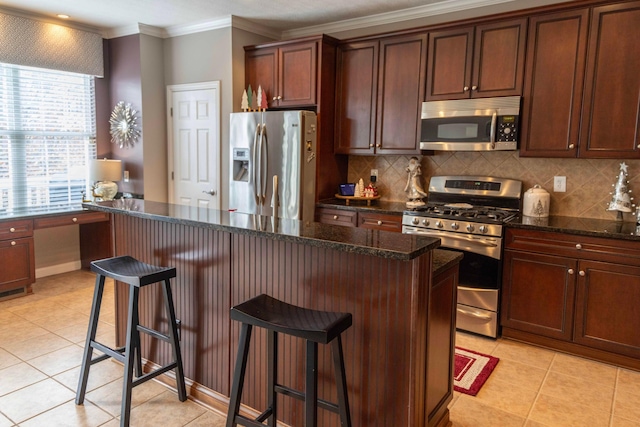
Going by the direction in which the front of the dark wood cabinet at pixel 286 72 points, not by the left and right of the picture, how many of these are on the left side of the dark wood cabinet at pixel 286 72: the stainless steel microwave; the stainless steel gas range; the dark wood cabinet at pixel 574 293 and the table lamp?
3

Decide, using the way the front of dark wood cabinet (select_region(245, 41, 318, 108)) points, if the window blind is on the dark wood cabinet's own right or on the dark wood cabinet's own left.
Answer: on the dark wood cabinet's own right

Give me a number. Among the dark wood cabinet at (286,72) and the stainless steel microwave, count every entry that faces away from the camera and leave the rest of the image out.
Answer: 0

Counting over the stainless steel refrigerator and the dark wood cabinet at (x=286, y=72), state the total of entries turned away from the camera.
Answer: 0

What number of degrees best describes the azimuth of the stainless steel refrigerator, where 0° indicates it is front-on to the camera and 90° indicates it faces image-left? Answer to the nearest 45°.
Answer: approximately 45°

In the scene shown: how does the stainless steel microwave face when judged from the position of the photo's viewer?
facing the viewer

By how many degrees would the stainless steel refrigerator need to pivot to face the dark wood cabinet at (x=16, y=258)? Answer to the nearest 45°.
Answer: approximately 45° to its right

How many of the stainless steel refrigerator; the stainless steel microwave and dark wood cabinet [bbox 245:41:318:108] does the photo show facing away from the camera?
0

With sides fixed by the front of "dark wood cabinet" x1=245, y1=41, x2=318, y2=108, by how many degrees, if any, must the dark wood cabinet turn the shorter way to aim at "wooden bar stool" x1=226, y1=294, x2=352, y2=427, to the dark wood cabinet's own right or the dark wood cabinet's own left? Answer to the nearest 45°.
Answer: approximately 45° to the dark wood cabinet's own left

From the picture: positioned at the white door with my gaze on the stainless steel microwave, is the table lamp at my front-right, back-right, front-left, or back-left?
back-right

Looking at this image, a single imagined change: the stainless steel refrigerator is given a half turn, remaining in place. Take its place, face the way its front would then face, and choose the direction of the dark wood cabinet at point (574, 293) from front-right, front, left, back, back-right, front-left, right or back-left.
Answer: right

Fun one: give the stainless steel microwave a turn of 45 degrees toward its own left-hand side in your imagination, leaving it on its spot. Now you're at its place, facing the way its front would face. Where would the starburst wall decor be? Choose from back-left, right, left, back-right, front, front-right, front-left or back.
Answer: back-right

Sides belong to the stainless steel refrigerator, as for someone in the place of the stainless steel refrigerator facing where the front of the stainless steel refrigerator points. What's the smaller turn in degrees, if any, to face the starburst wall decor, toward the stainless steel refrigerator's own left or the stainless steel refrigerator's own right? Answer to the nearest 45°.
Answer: approximately 90° to the stainless steel refrigerator's own right
